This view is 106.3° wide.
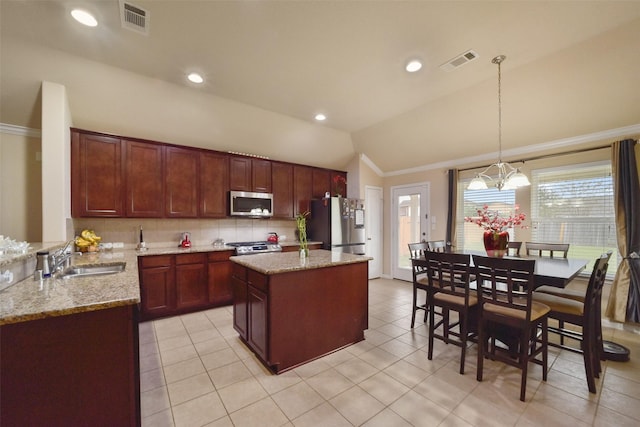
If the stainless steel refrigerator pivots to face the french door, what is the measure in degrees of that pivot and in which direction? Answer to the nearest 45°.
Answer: approximately 45° to its left

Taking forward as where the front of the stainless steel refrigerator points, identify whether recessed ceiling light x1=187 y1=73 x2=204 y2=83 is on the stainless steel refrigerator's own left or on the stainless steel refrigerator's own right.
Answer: on the stainless steel refrigerator's own right

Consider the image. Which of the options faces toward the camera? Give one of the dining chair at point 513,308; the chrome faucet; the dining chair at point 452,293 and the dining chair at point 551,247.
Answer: the dining chair at point 551,247

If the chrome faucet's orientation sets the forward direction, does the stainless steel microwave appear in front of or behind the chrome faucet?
in front

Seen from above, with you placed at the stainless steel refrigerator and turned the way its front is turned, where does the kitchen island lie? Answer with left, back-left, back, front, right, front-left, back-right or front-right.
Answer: front-right

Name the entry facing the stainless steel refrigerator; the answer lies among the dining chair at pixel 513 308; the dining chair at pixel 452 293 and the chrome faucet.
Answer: the chrome faucet

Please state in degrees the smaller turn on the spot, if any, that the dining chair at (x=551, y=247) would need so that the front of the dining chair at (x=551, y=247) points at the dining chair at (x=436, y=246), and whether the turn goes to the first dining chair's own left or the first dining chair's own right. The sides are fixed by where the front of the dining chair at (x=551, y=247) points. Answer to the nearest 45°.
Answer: approximately 90° to the first dining chair's own right

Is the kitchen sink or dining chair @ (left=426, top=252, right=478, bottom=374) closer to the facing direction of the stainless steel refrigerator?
the dining chair

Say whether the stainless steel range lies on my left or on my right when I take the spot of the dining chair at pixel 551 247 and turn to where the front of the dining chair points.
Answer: on my right

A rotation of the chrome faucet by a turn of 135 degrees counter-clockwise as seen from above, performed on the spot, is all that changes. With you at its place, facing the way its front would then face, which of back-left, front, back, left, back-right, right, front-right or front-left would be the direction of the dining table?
back

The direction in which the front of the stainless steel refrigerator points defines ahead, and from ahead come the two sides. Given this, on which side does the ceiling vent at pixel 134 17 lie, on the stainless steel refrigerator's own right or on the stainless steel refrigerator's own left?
on the stainless steel refrigerator's own right
